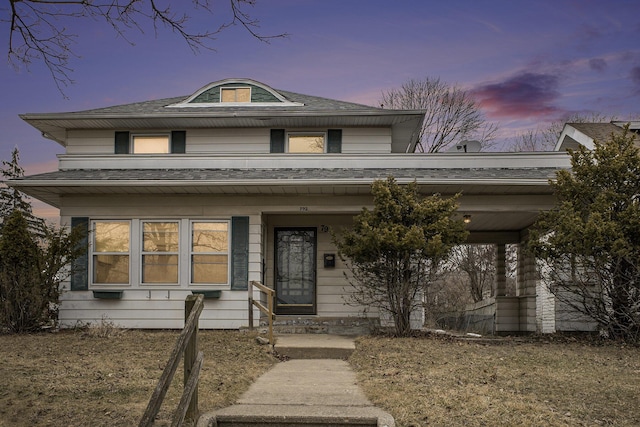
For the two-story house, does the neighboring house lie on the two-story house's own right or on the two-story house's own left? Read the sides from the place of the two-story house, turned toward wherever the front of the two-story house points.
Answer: on the two-story house's own left

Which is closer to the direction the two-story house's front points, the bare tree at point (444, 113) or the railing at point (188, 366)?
the railing

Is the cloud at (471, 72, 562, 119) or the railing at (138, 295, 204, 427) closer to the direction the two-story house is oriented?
the railing

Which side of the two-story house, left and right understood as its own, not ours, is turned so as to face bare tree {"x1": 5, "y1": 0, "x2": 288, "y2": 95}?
front

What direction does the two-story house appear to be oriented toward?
toward the camera

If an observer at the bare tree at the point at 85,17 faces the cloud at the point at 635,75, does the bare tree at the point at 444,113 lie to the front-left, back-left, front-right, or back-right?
front-left

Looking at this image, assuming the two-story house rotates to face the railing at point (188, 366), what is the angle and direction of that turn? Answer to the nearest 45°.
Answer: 0° — it already faces it

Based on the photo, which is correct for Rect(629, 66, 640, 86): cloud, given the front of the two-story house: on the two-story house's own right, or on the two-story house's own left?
on the two-story house's own left

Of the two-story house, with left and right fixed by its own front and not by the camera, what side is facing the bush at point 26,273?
right

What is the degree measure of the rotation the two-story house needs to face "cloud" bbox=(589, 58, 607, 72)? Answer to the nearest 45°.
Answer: approximately 135° to its left

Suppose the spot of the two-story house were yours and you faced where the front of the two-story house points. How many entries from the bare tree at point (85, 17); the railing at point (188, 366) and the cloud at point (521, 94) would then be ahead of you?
2

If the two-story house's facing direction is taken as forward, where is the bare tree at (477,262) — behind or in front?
behind

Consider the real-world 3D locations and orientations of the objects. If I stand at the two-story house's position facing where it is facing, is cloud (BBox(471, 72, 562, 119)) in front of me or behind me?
behind
